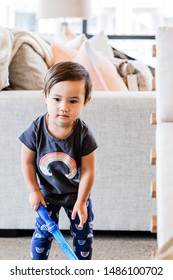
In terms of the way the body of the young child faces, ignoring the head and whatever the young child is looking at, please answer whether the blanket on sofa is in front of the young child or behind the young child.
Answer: behind

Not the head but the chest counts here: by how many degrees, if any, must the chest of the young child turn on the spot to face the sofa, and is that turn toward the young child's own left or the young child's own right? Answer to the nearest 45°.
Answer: approximately 180°

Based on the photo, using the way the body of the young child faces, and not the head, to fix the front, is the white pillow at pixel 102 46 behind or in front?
behind

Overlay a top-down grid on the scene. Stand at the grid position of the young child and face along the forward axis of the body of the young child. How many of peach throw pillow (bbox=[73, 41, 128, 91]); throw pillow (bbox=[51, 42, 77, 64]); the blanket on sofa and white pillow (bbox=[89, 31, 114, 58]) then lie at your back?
4

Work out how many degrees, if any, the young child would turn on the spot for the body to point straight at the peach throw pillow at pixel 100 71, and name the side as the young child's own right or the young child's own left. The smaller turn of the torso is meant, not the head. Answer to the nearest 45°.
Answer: approximately 180°

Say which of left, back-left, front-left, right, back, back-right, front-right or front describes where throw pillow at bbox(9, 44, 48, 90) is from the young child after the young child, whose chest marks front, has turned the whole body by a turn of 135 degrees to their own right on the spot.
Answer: front-right

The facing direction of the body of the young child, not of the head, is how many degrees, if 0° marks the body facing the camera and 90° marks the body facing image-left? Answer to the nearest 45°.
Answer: approximately 0°

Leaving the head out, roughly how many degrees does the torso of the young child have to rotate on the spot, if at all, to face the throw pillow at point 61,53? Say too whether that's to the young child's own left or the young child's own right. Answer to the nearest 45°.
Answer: approximately 180°
